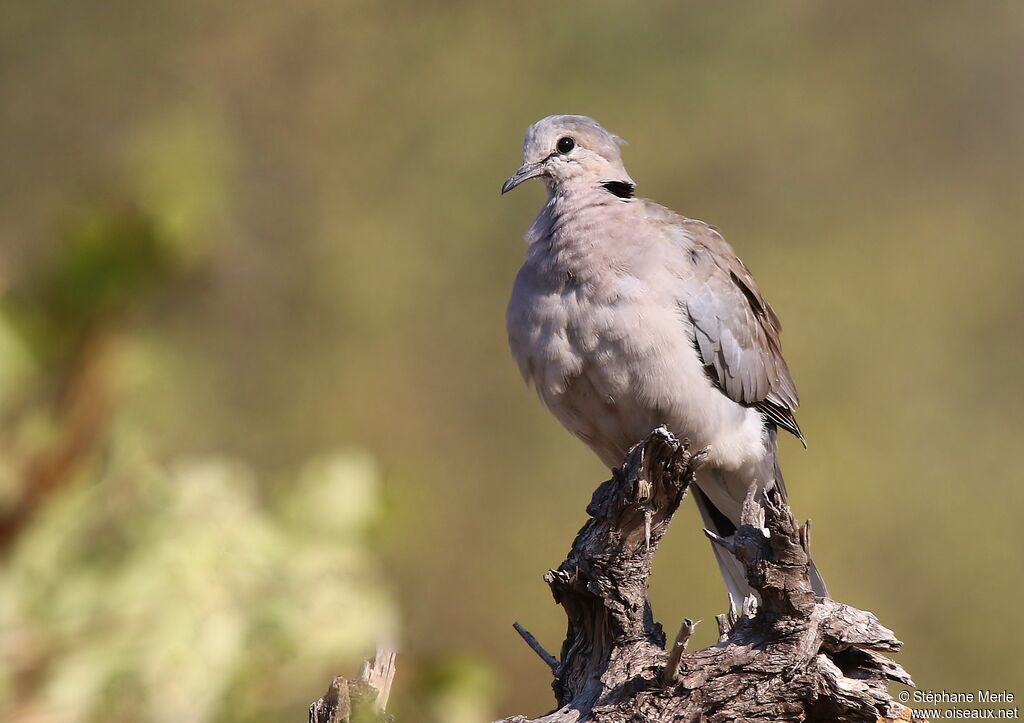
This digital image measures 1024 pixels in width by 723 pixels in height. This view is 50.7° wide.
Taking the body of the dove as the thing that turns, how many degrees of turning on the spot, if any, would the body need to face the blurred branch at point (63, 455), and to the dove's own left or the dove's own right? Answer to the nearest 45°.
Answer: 0° — it already faces it

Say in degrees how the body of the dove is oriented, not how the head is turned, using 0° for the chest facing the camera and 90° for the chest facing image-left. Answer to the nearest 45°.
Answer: approximately 45°
